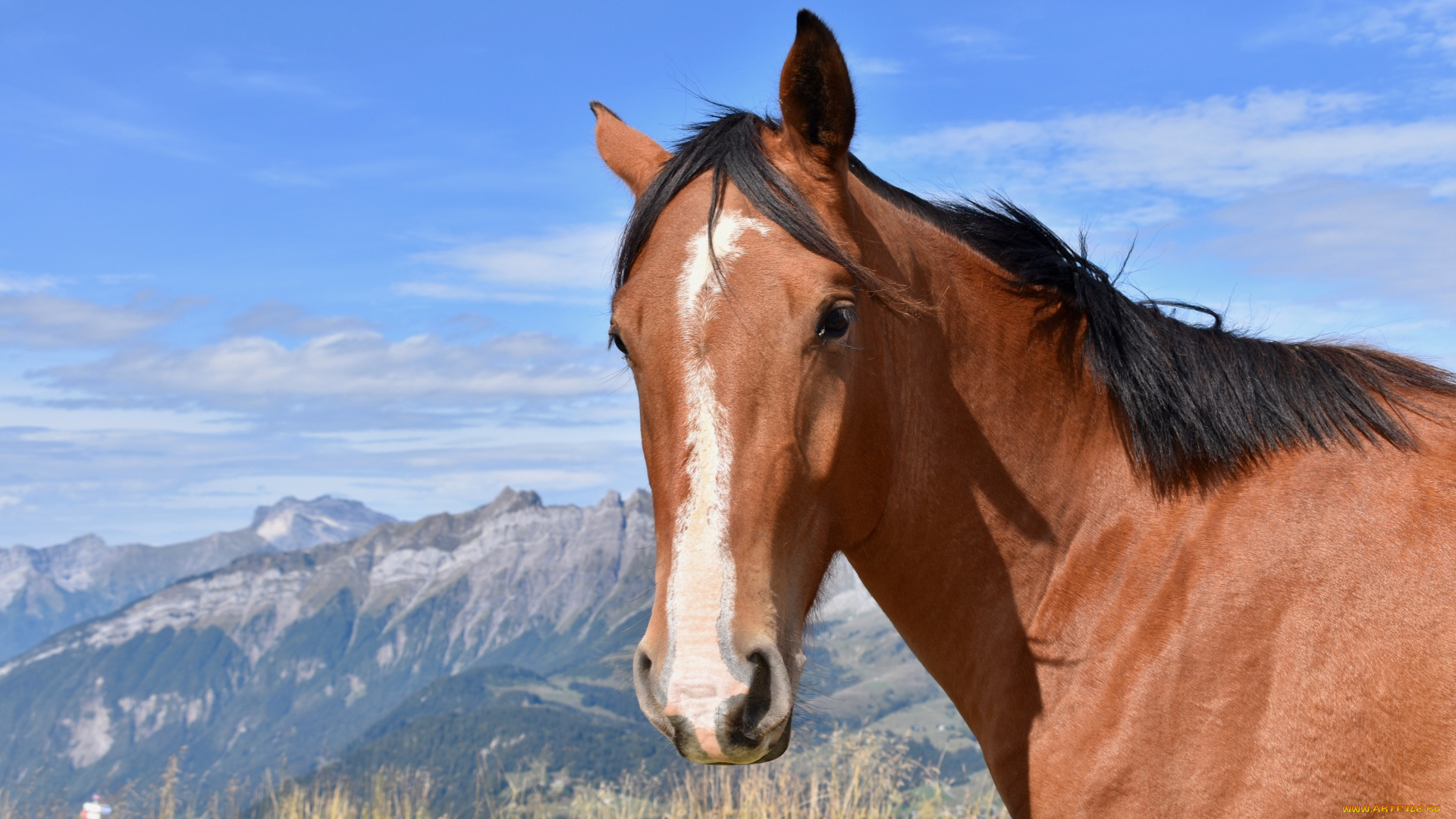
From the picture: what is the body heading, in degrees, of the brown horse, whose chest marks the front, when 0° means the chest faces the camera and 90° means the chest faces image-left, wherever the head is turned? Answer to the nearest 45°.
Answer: approximately 45°
